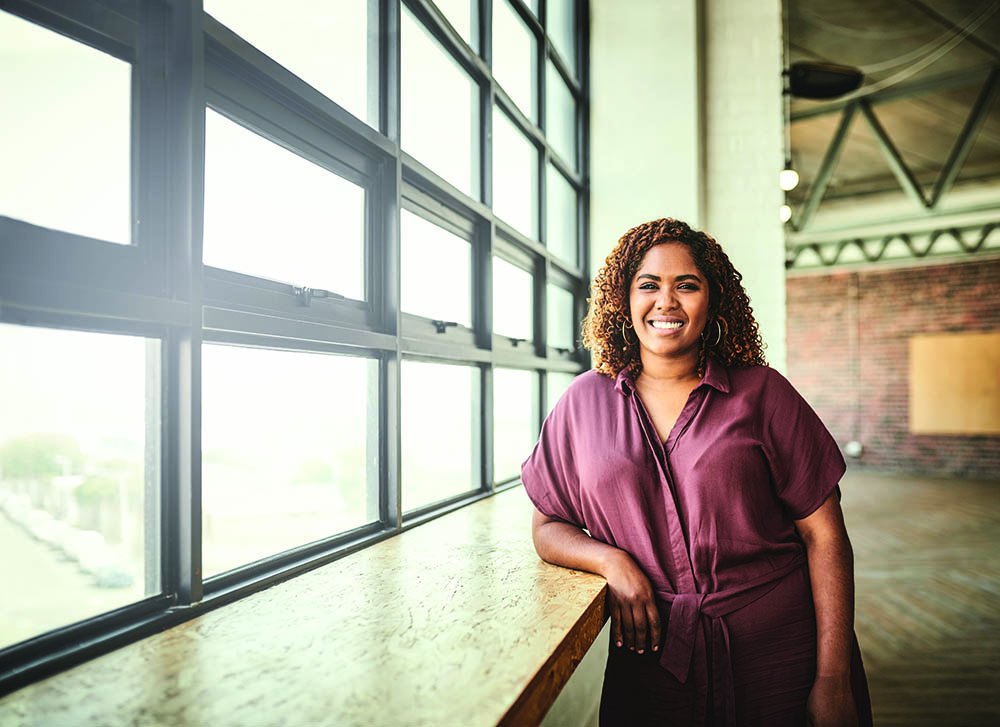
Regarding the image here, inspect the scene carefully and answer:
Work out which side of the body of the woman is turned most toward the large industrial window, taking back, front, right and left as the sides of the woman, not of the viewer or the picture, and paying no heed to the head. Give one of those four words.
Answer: right

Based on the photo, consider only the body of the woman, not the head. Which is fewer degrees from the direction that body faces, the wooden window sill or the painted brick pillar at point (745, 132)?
the wooden window sill

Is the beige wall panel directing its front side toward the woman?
yes

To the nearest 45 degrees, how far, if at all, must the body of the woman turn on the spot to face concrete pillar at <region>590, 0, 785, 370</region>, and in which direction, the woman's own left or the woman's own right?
approximately 180°

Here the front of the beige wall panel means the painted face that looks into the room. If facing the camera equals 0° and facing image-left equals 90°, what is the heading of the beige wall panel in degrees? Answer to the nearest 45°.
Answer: approximately 0°

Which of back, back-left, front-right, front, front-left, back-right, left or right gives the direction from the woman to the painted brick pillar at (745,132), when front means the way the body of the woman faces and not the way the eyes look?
back
